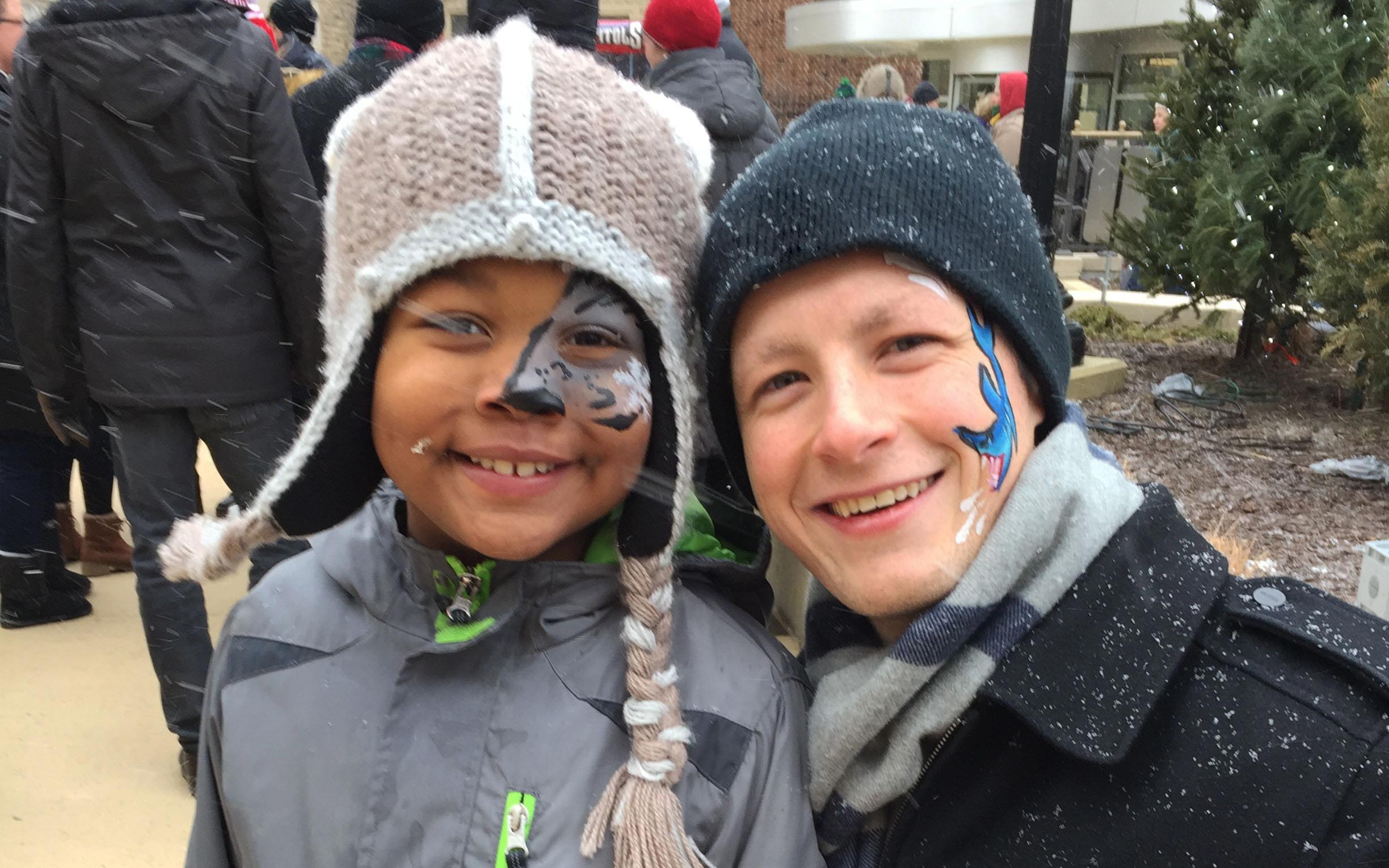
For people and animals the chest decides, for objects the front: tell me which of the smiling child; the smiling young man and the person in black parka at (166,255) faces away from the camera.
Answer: the person in black parka

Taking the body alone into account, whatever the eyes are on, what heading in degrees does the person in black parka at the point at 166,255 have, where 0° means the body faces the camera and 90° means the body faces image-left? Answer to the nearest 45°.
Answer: approximately 180°

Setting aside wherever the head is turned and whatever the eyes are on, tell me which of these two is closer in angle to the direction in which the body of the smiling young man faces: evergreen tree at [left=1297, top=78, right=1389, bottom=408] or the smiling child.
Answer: the smiling child

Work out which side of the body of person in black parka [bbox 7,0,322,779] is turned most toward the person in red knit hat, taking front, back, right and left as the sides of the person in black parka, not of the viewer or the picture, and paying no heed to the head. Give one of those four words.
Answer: right

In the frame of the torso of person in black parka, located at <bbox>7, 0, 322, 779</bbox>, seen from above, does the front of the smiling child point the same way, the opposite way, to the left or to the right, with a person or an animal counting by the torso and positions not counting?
the opposite way

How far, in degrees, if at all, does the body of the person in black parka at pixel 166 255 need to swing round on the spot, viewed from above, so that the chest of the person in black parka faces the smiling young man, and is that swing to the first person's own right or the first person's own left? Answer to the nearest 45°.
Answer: approximately 180°

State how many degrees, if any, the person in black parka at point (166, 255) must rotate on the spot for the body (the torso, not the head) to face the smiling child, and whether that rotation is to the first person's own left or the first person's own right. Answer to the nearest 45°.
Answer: approximately 180°

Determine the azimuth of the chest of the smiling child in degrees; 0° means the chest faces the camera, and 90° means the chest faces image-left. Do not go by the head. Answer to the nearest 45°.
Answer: approximately 0°

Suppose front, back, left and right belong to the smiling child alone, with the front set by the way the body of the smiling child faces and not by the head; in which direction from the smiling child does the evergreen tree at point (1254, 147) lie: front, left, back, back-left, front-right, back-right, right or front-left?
back-left

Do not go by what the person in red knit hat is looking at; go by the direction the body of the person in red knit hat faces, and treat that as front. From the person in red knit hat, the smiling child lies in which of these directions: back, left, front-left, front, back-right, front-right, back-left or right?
back-left

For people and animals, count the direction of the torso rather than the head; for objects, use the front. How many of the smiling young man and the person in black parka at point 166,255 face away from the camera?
1

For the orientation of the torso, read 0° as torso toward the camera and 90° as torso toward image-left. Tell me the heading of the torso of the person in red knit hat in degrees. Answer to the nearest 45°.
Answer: approximately 135°

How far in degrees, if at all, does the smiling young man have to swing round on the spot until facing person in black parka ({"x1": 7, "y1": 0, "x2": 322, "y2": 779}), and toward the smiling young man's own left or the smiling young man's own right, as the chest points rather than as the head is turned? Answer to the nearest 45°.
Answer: approximately 90° to the smiling young man's own right

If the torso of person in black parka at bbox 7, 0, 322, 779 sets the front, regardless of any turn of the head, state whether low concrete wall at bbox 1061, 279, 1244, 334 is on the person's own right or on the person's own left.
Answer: on the person's own right

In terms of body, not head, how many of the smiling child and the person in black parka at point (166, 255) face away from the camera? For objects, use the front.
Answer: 1

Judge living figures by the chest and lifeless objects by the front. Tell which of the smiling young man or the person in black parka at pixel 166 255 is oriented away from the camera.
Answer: the person in black parka

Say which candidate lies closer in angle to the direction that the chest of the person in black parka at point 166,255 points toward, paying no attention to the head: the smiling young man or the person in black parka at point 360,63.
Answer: the person in black parka
